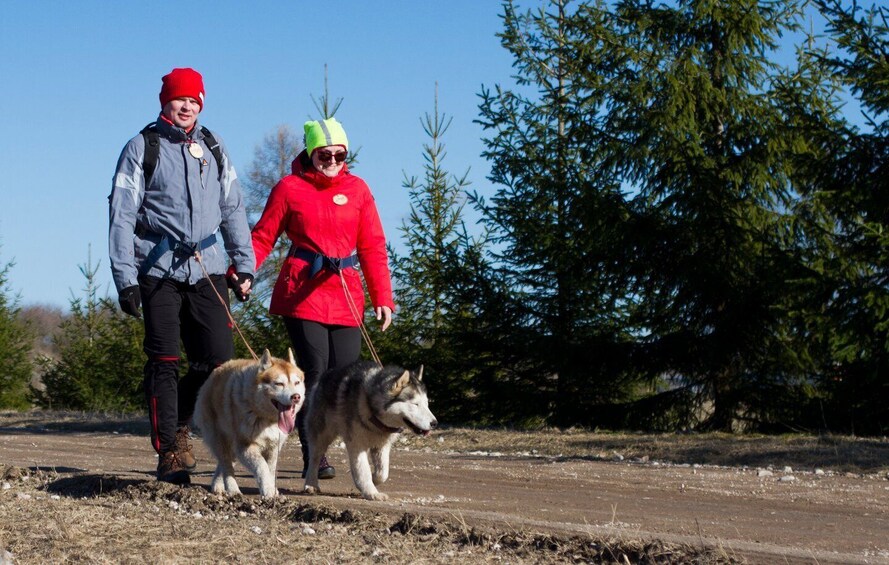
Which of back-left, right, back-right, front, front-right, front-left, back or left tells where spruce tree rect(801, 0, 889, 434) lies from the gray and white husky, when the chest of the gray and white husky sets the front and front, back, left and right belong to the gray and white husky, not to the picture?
left

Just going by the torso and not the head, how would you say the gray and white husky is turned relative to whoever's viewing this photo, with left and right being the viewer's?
facing the viewer and to the right of the viewer

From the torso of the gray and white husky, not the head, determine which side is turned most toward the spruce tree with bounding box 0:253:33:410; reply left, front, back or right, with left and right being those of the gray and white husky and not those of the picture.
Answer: back

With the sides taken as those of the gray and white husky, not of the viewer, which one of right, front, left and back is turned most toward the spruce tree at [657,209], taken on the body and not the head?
left

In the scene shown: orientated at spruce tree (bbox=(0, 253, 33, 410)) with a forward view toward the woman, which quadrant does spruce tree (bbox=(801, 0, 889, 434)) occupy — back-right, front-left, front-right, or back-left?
front-left

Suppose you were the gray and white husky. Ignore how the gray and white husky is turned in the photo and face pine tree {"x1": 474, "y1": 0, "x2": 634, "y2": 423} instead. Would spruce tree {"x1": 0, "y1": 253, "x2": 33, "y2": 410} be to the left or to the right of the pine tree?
left

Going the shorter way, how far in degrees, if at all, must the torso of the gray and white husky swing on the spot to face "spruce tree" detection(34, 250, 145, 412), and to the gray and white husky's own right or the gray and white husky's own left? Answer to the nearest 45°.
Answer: approximately 135° to the gray and white husky's own left

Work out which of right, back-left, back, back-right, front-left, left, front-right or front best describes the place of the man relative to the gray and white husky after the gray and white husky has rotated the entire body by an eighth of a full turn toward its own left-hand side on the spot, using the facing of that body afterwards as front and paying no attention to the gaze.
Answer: back

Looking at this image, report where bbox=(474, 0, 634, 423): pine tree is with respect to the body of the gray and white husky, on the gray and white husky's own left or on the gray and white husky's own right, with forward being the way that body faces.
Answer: on the gray and white husky's own left
